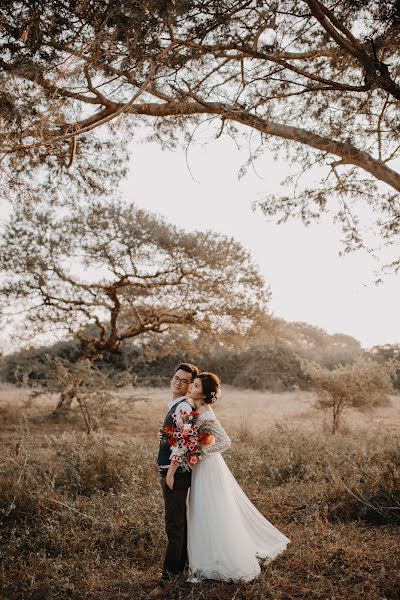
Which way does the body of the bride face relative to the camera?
to the viewer's left

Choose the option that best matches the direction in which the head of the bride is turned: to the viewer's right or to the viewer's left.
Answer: to the viewer's left

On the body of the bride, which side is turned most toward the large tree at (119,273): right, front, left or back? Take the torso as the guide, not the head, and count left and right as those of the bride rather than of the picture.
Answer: right

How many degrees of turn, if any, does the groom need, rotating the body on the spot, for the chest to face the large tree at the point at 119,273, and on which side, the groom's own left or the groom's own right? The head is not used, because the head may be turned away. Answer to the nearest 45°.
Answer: approximately 135° to the groom's own right

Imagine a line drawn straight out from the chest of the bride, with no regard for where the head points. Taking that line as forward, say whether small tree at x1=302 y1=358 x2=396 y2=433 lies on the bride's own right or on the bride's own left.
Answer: on the bride's own right

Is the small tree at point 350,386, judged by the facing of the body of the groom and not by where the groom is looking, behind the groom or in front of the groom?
behind

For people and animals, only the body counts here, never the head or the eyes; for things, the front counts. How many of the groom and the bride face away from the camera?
0
